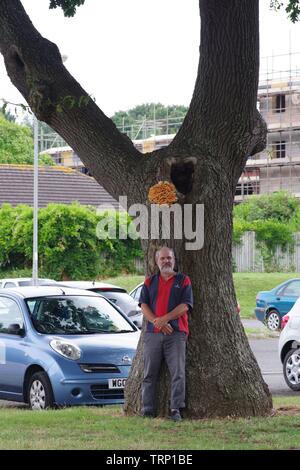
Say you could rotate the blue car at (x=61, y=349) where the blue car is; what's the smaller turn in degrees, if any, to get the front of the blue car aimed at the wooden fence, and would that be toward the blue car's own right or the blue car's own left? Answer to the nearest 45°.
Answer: approximately 135° to the blue car's own left

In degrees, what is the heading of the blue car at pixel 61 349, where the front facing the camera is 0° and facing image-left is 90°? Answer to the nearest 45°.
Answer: approximately 315°

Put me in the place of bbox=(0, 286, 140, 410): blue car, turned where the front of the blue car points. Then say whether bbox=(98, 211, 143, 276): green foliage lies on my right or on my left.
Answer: on my left

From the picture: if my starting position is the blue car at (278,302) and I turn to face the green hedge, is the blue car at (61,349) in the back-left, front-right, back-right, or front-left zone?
back-left
